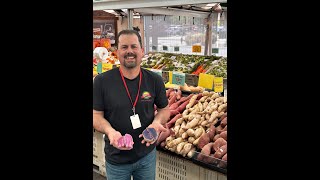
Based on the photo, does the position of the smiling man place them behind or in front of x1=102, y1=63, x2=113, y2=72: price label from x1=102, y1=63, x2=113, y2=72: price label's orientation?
in front

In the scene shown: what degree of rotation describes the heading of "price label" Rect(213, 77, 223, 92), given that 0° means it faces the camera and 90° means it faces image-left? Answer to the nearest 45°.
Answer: approximately 0°

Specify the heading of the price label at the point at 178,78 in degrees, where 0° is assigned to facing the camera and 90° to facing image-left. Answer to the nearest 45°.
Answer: approximately 0°

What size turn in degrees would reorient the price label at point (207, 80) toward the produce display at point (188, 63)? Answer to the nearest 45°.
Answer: approximately 180°
